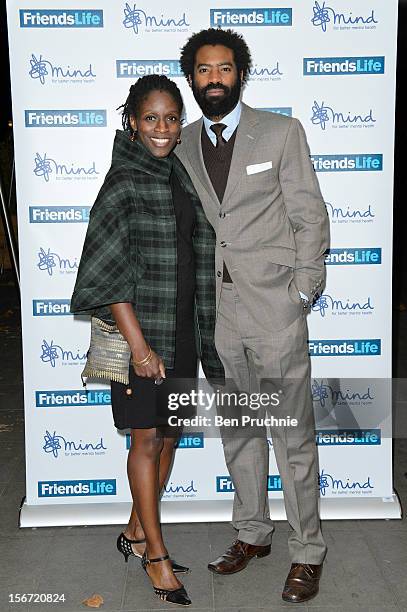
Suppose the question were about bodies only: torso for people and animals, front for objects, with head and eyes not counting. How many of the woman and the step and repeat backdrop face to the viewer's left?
0

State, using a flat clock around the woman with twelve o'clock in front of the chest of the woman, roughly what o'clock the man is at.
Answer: The man is roughly at 10 o'clock from the woman.

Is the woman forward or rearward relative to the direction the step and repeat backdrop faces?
forward

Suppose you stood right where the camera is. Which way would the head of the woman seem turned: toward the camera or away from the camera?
toward the camera

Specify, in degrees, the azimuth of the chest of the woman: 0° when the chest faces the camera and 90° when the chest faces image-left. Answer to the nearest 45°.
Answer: approximately 315°

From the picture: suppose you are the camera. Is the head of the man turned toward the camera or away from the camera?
toward the camera

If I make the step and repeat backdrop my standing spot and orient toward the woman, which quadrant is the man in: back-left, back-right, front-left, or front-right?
front-left

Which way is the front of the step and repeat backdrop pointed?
toward the camera

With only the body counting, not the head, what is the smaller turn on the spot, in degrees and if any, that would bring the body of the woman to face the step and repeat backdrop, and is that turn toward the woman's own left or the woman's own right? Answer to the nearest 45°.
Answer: approximately 135° to the woman's own left

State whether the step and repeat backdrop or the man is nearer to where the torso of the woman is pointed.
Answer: the man
